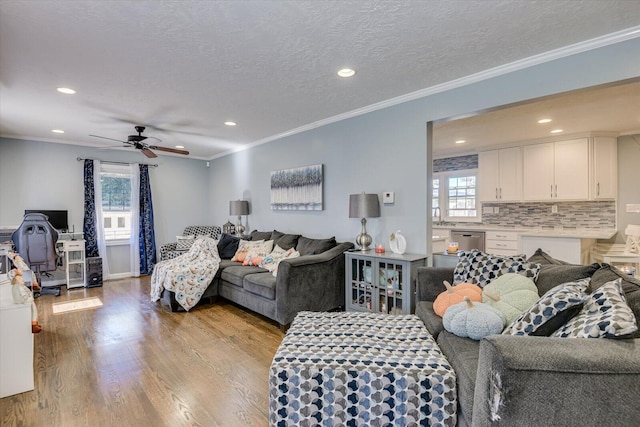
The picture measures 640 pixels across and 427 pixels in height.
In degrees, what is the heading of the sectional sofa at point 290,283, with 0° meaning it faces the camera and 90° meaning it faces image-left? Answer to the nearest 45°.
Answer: approximately 45°

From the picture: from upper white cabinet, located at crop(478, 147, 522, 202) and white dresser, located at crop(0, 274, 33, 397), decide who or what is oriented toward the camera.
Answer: the upper white cabinet

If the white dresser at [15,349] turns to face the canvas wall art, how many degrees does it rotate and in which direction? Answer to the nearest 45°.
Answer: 0° — it already faces it

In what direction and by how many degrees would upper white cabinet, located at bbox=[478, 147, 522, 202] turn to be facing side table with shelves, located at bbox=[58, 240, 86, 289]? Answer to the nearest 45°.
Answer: approximately 45° to its right

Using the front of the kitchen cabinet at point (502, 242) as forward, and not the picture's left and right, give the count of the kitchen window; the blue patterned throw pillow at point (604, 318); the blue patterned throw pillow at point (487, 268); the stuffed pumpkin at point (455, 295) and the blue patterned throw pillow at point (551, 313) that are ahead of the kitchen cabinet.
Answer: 4

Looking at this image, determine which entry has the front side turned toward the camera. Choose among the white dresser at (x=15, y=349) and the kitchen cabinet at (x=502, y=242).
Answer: the kitchen cabinet

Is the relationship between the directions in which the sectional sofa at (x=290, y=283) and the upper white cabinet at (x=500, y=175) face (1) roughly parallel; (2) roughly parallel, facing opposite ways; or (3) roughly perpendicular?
roughly parallel

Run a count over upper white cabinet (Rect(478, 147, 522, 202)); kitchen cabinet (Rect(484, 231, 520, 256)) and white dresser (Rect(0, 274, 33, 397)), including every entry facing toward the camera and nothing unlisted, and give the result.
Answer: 2

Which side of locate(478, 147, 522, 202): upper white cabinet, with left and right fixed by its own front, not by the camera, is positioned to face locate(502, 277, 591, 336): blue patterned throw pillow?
front

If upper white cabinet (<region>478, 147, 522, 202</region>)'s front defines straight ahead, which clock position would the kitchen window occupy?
The kitchen window is roughly at 4 o'clock from the upper white cabinet.

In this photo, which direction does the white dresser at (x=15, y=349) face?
to the viewer's right

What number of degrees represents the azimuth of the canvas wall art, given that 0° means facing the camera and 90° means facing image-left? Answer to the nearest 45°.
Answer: approximately 45°

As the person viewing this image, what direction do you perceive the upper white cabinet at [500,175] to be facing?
facing the viewer

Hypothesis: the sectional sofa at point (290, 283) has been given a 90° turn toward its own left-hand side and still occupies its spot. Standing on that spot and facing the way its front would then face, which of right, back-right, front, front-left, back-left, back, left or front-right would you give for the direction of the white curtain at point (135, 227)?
back

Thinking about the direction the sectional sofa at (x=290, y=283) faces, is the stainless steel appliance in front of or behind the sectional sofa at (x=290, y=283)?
behind

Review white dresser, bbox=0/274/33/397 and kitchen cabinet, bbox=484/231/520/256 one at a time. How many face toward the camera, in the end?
1
